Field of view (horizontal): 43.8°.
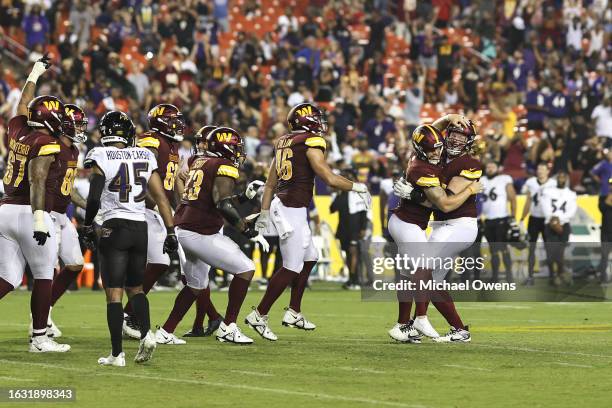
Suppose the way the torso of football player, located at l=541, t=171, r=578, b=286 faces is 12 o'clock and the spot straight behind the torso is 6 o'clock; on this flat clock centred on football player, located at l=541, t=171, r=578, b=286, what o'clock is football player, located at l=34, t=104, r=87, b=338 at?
football player, located at l=34, t=104, r=87, b=338 is roughly at 1 o'clock from football player, located at l=541, t=171, r=578, b=286.

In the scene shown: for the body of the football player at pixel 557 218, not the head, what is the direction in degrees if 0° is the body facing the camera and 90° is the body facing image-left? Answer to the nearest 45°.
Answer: approximately 0°

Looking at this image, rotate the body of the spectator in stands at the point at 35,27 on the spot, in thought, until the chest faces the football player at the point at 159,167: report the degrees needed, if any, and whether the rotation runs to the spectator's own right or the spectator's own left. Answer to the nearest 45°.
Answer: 0° — they already face them

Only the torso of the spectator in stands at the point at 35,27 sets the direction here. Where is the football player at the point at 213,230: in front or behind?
in front

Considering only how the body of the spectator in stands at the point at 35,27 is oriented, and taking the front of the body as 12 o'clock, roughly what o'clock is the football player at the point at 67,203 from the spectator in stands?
The football player is roughly at 12 o'clock from the spectator in stands.

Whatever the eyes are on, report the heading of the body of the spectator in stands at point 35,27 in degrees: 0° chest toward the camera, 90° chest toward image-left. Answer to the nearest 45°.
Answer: approximately 0°

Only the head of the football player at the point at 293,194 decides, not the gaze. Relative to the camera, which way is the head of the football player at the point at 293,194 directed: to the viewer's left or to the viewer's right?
to the viewer's right

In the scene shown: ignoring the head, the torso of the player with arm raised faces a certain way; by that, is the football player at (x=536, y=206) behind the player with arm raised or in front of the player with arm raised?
in front

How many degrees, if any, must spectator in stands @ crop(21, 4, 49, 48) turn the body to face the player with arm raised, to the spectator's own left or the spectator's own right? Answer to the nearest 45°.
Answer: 0° — they already face them

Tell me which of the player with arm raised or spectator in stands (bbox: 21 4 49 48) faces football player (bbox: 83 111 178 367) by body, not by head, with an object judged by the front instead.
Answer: the spectator in stands

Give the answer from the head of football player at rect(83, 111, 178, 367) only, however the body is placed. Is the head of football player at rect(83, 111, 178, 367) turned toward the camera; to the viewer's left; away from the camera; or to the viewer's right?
away from the camera

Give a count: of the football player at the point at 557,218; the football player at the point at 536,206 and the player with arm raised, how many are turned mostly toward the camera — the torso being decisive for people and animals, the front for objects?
2
